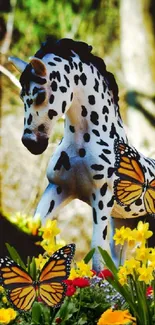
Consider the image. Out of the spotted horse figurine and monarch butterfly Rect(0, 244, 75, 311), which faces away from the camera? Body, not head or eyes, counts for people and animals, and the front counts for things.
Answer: the monarch butterfly

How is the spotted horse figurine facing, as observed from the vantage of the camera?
facing the viewer and to the left of the viewer

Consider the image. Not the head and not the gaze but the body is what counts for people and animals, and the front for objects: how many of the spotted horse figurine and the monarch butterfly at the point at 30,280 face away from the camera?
1

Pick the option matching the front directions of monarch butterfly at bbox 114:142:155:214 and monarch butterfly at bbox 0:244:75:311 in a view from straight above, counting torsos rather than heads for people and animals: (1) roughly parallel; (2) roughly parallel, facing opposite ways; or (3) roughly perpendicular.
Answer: roughly parallel

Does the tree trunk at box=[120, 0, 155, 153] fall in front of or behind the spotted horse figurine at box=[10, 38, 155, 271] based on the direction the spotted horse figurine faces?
behind

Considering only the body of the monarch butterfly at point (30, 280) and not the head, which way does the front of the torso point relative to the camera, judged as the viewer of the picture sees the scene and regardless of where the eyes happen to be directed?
away from the camera
